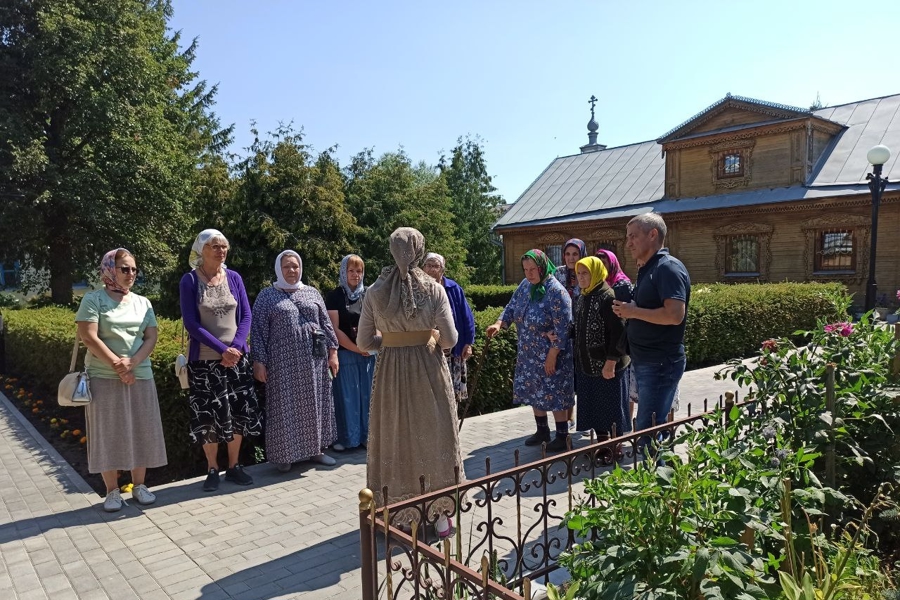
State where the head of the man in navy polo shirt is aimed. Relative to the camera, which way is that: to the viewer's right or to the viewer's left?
to the viewer's left

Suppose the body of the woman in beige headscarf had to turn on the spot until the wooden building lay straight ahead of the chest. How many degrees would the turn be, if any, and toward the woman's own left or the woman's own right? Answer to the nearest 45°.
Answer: approximately 45° to the woman's own right

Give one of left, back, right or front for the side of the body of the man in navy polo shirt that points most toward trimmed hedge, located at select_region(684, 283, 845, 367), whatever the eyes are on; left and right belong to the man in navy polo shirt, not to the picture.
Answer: right

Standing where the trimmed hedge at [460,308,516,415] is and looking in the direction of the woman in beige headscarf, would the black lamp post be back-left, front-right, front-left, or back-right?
back-left

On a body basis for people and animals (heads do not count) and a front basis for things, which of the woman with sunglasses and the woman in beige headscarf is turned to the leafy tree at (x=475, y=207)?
the woman in beige headscarf

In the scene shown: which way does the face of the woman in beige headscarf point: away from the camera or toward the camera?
away from the camera

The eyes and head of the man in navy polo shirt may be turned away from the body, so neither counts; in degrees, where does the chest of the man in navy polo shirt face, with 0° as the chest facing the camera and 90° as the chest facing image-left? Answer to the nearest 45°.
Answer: approximately 90°

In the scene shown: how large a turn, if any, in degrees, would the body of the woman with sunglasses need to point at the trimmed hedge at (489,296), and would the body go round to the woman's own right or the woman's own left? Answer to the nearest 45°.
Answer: approximately 90° to the woman's own left

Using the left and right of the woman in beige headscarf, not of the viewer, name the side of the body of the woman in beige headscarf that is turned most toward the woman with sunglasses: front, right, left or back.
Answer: left

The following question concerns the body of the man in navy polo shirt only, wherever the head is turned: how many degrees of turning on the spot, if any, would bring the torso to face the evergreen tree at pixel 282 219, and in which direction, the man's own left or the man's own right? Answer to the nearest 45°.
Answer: approximately 45° to the man's own right

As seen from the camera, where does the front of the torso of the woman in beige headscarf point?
away from the camera

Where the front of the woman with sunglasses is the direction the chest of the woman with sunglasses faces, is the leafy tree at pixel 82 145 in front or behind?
behind

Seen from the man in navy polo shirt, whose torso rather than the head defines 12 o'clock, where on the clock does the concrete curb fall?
The concrete curb is roughly at 12 o'clock from the man in navy polo shirt.

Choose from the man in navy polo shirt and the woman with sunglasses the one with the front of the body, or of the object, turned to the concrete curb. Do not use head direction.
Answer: the man in navy polo shirt
